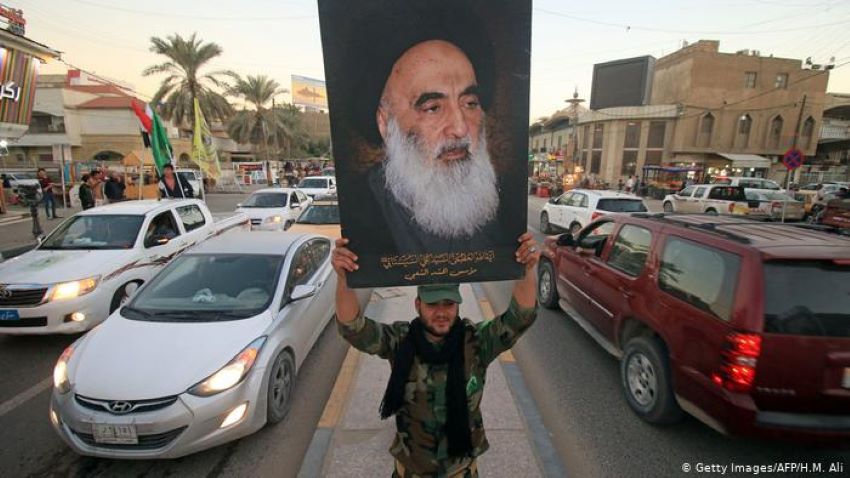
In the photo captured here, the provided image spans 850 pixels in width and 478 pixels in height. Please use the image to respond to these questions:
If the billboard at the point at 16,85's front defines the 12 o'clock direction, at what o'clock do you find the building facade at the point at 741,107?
The building facade is roughly at 11 o'clock from the billboard.

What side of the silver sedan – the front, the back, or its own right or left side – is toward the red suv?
left

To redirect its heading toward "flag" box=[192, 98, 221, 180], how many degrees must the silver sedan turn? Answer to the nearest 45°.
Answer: approximately 135° to its right

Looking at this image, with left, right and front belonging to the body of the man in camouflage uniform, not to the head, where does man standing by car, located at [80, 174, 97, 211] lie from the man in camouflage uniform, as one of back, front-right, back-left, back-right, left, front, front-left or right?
back-right

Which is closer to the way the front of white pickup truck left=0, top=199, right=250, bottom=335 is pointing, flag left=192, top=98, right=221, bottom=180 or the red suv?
the red suv

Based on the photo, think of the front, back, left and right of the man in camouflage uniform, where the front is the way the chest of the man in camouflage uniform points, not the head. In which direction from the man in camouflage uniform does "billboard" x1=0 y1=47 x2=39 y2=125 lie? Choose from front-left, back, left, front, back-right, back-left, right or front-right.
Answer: back-right

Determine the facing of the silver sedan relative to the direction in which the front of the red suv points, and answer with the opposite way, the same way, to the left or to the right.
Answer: the opposite way

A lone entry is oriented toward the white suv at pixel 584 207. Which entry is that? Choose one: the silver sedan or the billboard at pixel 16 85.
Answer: the billboard

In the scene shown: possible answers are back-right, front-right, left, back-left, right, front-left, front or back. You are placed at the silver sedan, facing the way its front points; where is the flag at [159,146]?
back-right
